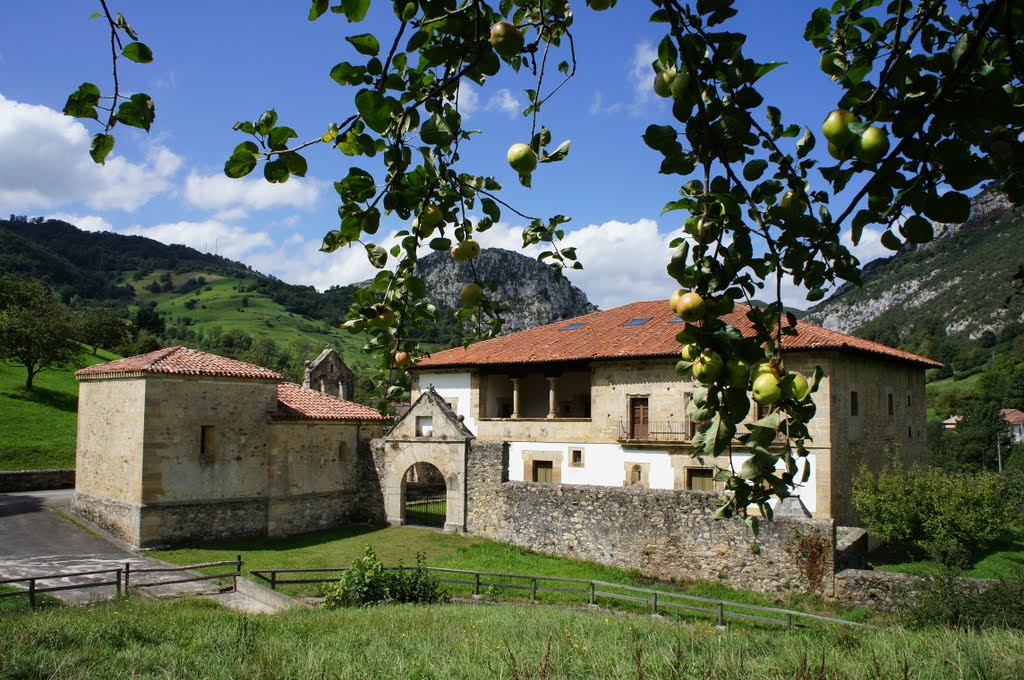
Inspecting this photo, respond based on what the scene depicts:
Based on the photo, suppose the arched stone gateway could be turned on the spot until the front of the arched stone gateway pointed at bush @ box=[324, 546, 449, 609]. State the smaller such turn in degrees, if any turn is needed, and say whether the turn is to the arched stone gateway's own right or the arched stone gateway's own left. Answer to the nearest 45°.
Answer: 0° — it already faces it

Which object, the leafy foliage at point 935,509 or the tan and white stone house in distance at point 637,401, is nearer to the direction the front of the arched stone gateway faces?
the leafy foliage

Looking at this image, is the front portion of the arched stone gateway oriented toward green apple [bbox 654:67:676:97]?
yes

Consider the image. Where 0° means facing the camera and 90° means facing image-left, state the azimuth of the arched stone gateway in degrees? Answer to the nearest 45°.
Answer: approximately 0°

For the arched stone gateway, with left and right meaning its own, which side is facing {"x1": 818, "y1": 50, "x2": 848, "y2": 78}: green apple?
front

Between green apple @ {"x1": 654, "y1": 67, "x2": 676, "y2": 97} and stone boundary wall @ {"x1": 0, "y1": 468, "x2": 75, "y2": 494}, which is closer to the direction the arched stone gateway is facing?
the green apple

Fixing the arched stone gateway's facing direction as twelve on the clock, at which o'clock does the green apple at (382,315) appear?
The green apple is roughly at 12 o'clock from the arched stone gateway.

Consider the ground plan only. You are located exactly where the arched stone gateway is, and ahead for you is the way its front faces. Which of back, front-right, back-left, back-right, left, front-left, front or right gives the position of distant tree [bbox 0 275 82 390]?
back-right

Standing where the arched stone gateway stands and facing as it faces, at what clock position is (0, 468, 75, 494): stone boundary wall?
The stone boundary wall is roughly at 4 o'clock from the arched stone gateway.

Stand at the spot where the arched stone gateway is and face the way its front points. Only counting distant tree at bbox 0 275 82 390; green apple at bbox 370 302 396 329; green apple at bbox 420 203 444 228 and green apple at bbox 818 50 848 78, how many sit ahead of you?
3

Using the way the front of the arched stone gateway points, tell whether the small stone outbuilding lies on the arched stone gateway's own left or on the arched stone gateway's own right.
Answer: on the arched stone gateway's own right

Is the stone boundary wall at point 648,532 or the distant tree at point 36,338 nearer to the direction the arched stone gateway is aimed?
the stone boundary wall

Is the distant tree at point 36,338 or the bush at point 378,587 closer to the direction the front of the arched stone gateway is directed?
the bush

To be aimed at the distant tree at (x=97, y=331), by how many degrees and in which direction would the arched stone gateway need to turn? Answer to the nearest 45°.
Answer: approximately 135° to its right

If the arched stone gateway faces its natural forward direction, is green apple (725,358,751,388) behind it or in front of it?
in front

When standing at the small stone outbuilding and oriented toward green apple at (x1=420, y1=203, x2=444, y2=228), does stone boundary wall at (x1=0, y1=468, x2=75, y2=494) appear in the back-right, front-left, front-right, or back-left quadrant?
back-right

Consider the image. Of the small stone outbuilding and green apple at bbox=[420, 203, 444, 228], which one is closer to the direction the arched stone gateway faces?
the green apple
